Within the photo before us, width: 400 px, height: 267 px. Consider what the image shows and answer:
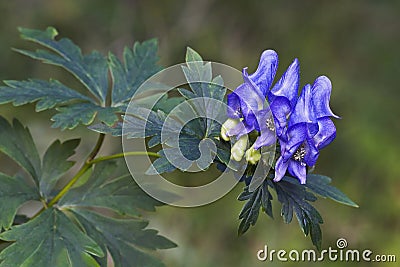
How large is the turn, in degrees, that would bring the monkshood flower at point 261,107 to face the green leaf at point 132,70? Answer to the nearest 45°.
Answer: approximately 90° to its right

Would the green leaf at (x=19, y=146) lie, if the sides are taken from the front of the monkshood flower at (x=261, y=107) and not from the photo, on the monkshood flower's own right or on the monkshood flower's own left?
on the monkshood flower's own right

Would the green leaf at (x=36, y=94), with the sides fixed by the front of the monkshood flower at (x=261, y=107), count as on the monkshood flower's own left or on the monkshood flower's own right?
on the monkshood flower's own right

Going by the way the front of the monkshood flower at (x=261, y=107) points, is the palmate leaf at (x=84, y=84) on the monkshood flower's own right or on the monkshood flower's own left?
on the monkshood flower's own right
